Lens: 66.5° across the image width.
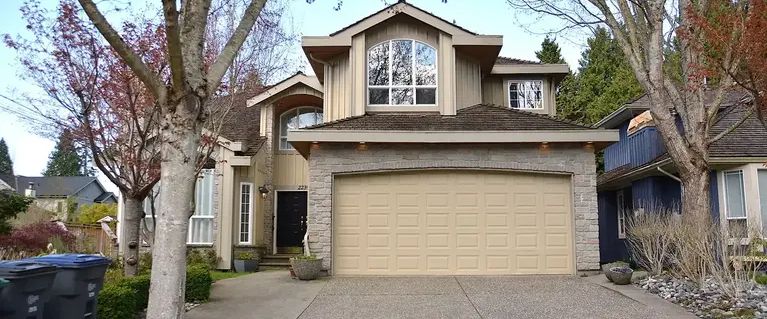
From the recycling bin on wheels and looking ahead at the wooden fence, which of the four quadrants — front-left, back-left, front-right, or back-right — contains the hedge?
front-right

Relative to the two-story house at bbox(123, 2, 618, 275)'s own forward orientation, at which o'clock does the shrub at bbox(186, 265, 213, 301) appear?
The shrub is roughly at 2 o'clock from the two-story house.

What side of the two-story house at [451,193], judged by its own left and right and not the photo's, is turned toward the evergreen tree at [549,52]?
back

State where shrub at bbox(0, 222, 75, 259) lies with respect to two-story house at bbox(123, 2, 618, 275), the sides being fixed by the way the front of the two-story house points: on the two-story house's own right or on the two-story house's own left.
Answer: on the two-story house's own right

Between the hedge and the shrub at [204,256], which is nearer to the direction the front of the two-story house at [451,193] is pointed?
the hedge

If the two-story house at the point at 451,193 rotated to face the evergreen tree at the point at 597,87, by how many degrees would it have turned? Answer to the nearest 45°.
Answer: approximately 135° to its left

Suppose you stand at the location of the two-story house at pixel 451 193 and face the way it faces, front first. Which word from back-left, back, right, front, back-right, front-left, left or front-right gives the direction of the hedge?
front-right

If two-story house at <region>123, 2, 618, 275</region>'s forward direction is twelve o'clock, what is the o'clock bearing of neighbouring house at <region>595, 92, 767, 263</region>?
The neighbouring house is roughly at 8 o'clock from the two-story house.

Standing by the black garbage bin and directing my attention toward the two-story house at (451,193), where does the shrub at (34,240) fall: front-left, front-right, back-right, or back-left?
front-left

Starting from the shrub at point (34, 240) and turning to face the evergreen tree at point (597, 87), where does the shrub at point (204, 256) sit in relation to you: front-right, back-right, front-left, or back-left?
front-right

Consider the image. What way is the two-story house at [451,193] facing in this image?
toward the camera

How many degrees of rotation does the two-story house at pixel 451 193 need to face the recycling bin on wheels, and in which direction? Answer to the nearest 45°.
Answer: approximately 45° to its right

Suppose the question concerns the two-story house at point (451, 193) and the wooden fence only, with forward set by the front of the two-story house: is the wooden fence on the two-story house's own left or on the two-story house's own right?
on the two-story house's own right

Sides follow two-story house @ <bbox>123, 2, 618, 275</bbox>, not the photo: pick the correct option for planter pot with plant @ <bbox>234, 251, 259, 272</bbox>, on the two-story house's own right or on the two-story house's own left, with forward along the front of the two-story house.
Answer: on the two-story house's own right
